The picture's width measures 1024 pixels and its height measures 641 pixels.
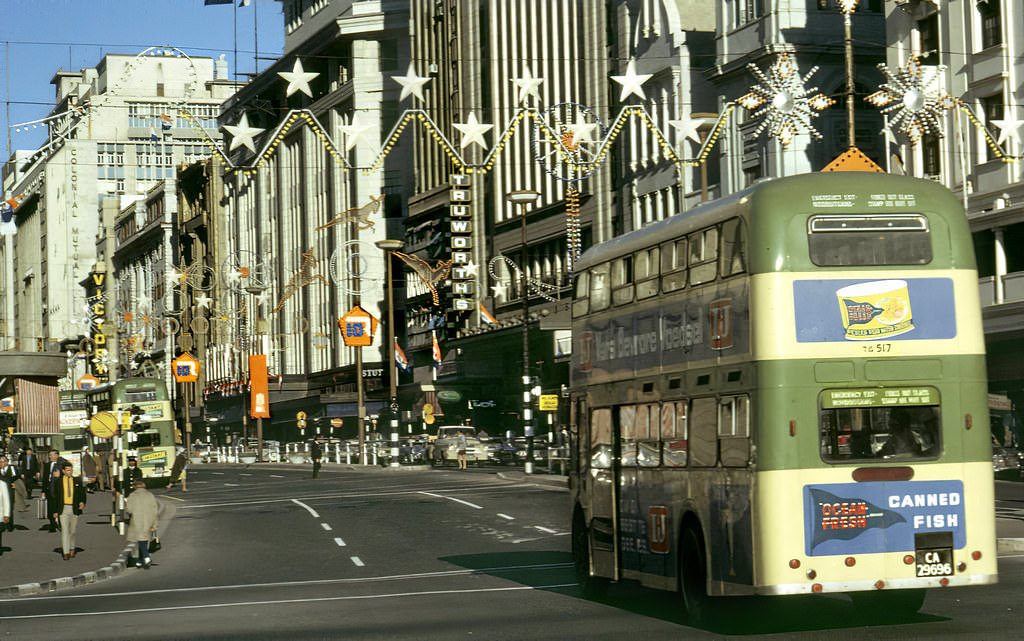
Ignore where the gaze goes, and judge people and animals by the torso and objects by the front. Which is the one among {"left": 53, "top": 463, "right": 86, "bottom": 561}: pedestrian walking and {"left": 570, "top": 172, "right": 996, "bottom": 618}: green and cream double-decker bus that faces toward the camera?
the pedestrian walking

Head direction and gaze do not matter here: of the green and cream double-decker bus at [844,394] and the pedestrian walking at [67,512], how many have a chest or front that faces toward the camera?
1

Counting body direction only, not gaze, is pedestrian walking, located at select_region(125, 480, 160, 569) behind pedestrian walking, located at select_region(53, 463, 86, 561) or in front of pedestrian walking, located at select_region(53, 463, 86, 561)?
in front

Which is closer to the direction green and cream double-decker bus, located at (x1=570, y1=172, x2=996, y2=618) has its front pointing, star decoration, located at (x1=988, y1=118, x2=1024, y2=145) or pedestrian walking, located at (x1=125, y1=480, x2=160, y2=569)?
the star decoration

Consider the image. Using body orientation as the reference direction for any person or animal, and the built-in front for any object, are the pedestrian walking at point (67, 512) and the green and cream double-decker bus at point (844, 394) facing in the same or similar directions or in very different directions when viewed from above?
very different directions

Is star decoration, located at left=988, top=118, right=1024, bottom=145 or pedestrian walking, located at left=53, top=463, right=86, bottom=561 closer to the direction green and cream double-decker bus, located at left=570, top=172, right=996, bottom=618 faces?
the star decoration

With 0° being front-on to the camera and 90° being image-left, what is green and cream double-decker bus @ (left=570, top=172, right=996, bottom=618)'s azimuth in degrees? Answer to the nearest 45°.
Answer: approximately 180°

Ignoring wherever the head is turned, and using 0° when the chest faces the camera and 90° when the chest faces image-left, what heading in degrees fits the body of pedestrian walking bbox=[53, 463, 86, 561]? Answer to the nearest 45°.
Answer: approximately 0°

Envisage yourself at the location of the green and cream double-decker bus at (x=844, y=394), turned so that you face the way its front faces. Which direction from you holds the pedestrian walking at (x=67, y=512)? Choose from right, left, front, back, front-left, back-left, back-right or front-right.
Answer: front-left

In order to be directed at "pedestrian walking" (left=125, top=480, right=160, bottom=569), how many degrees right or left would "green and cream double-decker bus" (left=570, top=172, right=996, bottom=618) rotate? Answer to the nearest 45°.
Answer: approximately 45° to its left

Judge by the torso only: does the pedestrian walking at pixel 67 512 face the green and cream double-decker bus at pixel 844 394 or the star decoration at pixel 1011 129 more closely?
the green and cream double-decker bus
